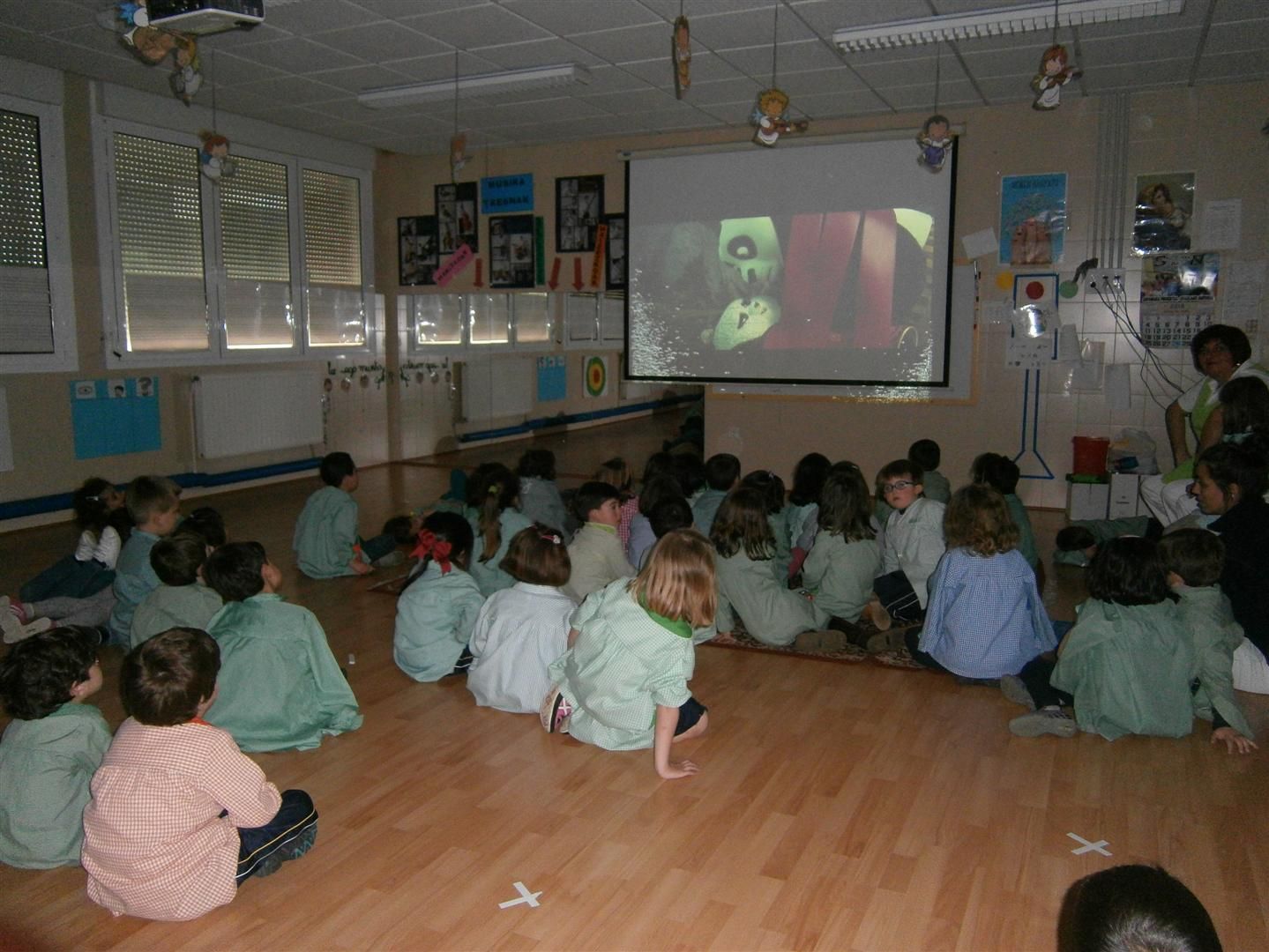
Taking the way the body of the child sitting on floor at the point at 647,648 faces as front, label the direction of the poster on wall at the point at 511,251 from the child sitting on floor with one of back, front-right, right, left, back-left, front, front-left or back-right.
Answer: front-left

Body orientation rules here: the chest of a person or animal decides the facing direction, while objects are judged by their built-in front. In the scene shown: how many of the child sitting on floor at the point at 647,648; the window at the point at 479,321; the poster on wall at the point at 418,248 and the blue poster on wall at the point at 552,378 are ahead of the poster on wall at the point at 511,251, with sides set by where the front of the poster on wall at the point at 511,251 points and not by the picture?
1

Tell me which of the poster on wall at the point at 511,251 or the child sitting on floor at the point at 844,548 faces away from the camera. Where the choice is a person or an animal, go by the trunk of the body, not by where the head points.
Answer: the child sitting on floor

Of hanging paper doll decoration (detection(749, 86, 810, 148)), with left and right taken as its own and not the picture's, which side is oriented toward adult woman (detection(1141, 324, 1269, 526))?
left

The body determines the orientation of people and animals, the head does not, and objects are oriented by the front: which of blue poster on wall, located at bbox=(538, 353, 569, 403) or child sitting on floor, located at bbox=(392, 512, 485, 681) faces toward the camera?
the blue poster on wall

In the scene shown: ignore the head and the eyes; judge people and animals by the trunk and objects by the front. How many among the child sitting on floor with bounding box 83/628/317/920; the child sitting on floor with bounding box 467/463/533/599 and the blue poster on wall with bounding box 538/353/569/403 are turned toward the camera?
1

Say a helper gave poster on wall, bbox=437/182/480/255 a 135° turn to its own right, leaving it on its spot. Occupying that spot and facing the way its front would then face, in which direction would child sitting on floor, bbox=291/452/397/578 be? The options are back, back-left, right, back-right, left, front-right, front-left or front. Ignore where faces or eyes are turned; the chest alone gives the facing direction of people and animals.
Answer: back-left

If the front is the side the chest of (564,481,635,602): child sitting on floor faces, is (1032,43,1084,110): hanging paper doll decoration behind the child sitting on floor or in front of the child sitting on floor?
in front

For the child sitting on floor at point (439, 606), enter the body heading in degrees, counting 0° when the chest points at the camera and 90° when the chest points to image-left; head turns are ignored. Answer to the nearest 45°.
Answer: approximately 225°

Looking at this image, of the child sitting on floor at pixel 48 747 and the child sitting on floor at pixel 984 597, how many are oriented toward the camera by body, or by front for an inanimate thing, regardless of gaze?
0

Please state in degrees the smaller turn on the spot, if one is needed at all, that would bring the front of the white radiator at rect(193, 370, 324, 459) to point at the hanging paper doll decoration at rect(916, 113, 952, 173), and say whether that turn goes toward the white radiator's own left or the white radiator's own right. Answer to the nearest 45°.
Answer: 0° — it already faces it

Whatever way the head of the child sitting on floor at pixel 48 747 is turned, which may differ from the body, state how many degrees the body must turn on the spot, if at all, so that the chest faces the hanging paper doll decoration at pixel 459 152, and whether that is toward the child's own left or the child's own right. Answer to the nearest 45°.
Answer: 0° — they already face it

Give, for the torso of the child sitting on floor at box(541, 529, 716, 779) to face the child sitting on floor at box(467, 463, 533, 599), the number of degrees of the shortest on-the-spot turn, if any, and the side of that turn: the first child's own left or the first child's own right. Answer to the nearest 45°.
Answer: approximately 90° to the first child's own left

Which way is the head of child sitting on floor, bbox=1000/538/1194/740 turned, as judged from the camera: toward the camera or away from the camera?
away from the camera

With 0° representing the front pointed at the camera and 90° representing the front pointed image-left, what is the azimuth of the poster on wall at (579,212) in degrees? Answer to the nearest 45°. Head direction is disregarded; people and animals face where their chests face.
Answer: approximately 0°

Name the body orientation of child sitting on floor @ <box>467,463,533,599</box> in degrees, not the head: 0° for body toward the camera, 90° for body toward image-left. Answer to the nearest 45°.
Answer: approximately 225°

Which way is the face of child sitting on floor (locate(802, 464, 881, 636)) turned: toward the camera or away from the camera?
away from the camera

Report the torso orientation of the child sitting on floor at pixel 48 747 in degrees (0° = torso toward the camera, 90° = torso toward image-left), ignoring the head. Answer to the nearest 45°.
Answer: approximately 225°

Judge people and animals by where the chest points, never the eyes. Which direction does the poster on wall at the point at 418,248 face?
toward the camera

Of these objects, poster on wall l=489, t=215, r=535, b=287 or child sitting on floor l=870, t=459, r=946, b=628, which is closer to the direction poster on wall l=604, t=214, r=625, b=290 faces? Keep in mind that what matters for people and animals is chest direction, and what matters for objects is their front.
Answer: the child sitting on floor

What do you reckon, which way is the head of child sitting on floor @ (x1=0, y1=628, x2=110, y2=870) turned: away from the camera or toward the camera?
away from the camera

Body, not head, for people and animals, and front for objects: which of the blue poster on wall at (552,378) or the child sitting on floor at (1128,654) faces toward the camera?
the blue poster on wall

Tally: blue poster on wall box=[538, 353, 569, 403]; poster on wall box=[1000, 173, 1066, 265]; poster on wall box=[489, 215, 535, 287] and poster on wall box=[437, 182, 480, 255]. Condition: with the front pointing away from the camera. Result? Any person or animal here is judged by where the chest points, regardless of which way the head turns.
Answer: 0
